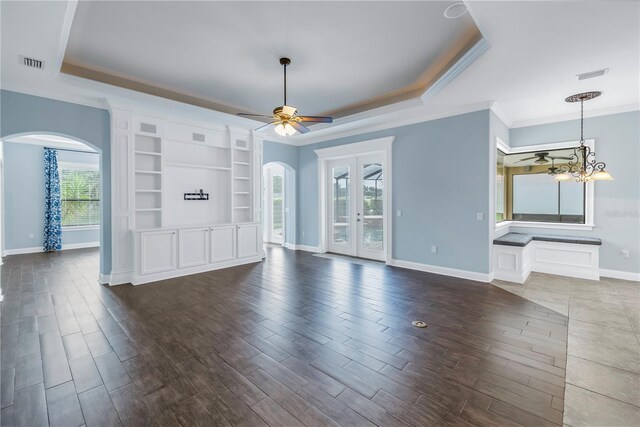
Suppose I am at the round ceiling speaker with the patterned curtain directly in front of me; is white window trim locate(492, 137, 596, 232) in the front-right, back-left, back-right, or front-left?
back-right

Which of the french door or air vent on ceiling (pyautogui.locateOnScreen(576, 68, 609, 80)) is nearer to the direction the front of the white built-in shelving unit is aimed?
the air vent on ceiling

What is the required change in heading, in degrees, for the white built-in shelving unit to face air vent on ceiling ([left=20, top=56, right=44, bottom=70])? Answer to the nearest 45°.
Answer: approximately 90° to its right

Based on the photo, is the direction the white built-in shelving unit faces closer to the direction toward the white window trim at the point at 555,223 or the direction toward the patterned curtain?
the white window trim

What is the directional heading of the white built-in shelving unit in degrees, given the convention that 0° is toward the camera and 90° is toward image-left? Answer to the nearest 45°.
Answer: approximately 315°

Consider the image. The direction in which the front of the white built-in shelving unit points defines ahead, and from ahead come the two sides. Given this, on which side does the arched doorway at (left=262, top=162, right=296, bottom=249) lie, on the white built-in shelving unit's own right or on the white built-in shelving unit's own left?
on the white built-in shelving unit's own left

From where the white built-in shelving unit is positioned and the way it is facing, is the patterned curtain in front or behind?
behind

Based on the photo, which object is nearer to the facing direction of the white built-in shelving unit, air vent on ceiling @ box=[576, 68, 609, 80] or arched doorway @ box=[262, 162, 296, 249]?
the air vent on ceiling
